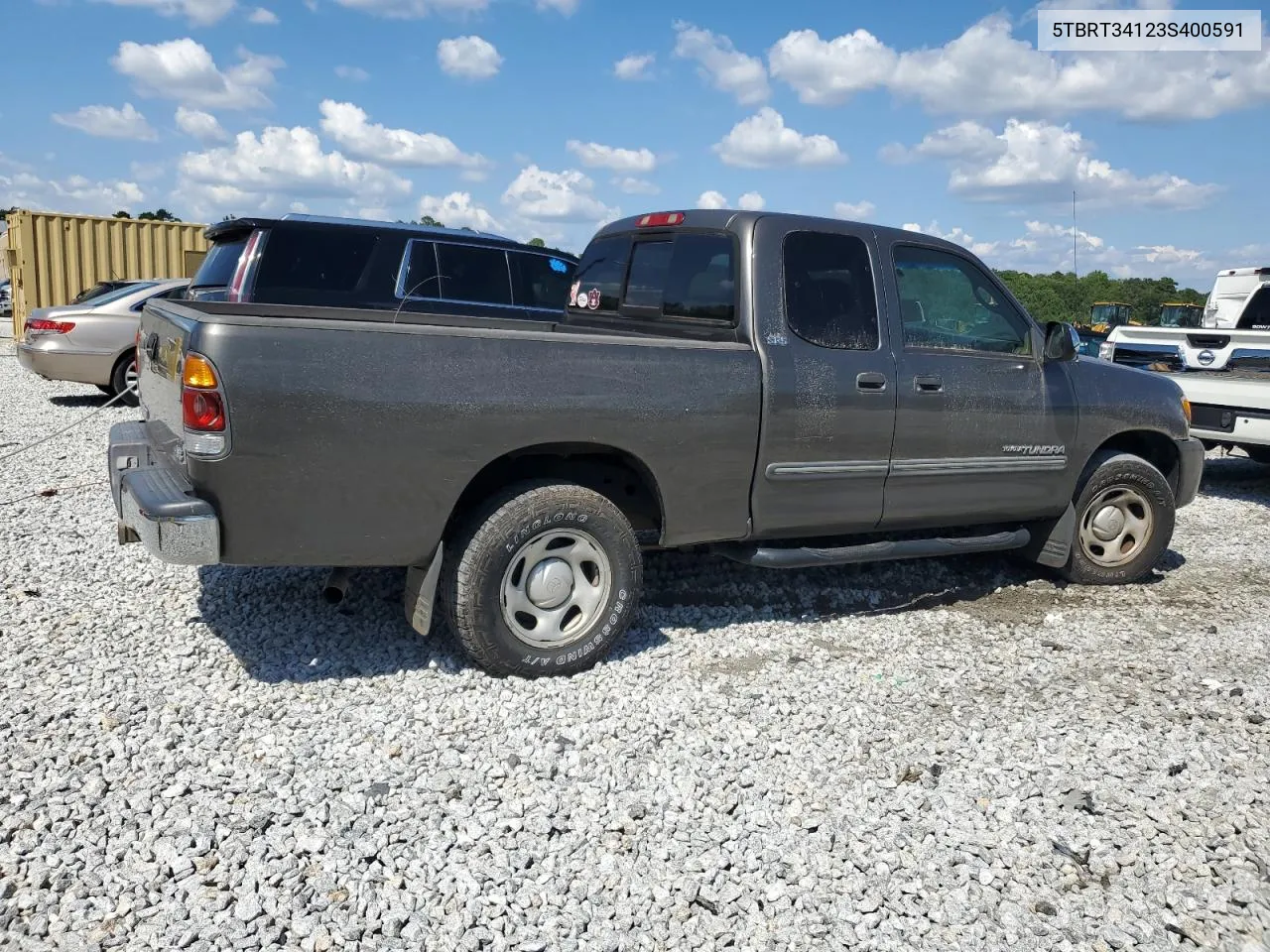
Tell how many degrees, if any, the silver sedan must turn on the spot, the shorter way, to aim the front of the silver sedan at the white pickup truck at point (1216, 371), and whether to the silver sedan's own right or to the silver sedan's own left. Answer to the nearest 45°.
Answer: approximately 90° to the silver sedan's own right

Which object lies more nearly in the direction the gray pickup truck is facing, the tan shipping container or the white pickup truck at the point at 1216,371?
the white pickup truck

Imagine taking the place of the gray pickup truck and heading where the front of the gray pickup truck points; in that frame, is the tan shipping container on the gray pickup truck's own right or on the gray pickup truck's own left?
on the gray pickup truck's own left

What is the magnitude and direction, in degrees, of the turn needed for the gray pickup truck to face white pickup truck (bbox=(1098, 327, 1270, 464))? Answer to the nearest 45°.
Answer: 0° — it already faces it

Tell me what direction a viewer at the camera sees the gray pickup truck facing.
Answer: facing away from the viewer and to the right of the viewer

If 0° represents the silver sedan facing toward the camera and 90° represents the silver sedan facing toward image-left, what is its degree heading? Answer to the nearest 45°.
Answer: approximately 225°

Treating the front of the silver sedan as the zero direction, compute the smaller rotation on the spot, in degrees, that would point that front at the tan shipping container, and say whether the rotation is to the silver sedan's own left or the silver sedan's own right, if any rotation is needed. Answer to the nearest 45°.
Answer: approximately 45° to the silver sedan's own left
